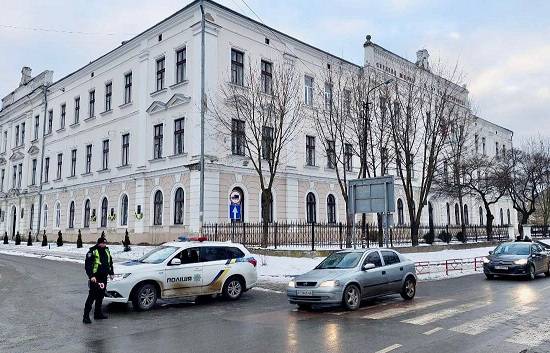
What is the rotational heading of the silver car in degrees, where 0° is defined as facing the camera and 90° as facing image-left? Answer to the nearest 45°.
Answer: approximately 45°

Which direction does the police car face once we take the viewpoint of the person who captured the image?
facing the viewer and to the left of the viewer

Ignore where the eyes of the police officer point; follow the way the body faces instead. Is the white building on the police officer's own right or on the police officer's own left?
on the police officer's own left

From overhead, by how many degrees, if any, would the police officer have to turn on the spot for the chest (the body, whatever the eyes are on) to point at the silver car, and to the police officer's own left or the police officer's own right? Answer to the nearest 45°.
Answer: approximately 45° to the police officer's own left

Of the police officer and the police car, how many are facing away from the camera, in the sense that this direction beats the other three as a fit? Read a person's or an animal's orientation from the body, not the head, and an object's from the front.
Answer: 0

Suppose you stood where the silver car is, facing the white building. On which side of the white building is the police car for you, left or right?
left

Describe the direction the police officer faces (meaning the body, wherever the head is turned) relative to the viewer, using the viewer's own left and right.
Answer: facing the viewer and to the right of the viewer

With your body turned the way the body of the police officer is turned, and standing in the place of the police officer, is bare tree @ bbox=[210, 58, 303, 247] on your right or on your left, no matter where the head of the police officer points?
on your left

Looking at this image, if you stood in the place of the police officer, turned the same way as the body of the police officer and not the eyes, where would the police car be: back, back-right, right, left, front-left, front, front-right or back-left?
left

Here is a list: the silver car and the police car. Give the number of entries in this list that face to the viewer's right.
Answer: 0

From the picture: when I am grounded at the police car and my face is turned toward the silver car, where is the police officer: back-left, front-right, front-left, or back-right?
back-right

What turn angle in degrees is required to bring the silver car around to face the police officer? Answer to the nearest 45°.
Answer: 0° — it already faces them

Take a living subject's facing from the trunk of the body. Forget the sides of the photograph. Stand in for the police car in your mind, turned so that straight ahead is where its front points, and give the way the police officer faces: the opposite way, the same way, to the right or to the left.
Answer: to the left

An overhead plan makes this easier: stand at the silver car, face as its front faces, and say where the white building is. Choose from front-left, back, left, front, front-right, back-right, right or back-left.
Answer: right
